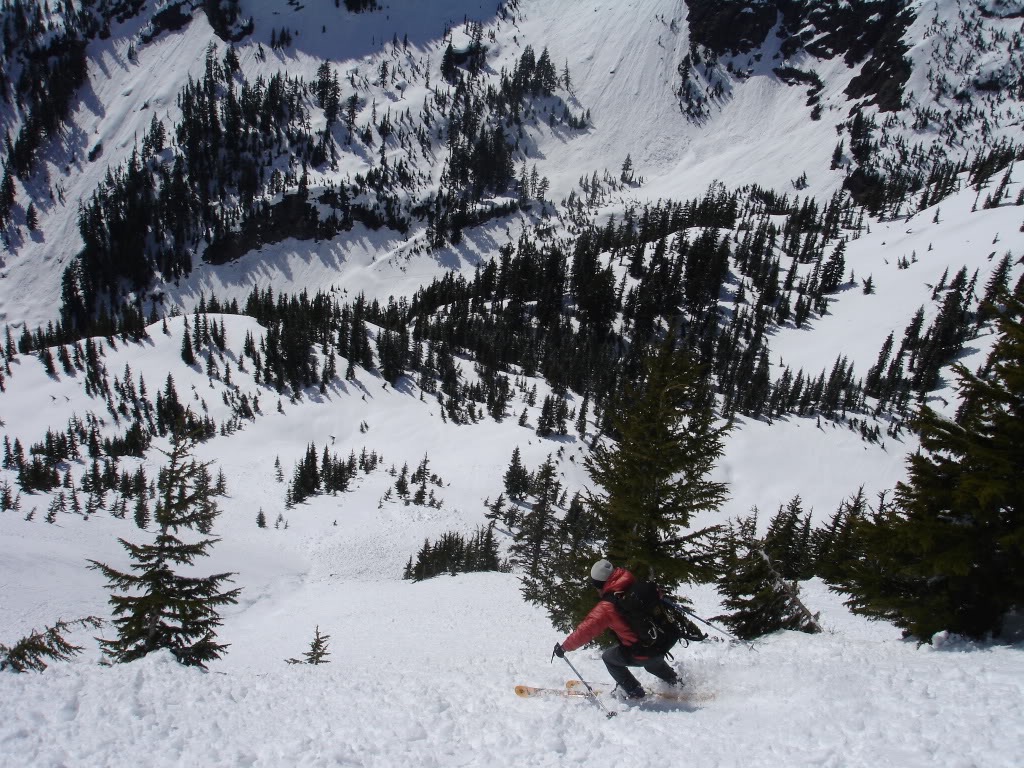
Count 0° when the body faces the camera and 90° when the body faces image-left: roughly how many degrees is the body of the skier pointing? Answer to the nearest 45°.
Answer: approximately 90°

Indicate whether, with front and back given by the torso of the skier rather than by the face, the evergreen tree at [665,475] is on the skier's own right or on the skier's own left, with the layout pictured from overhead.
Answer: on the skier's own right

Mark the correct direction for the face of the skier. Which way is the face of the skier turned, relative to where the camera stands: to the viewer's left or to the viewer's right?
to the viewer's left
